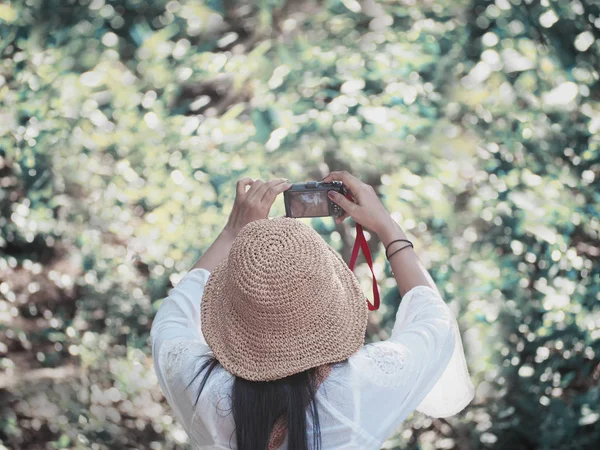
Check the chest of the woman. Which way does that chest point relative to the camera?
away from the camera

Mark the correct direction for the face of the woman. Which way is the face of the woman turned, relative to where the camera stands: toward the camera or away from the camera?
away from the camera
